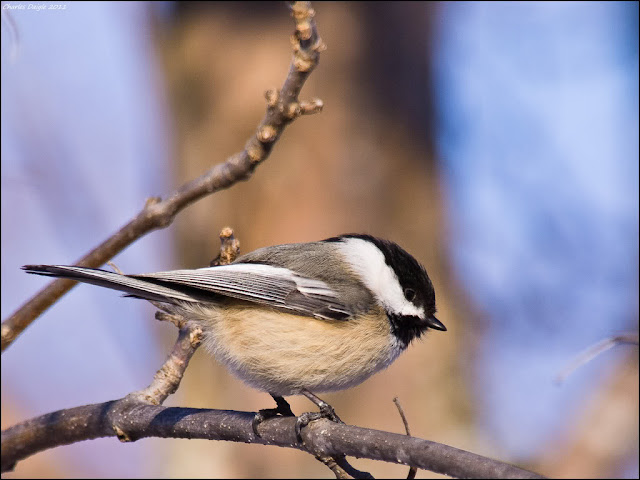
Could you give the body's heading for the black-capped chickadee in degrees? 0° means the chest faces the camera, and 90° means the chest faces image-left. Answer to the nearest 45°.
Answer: approximately 270°
